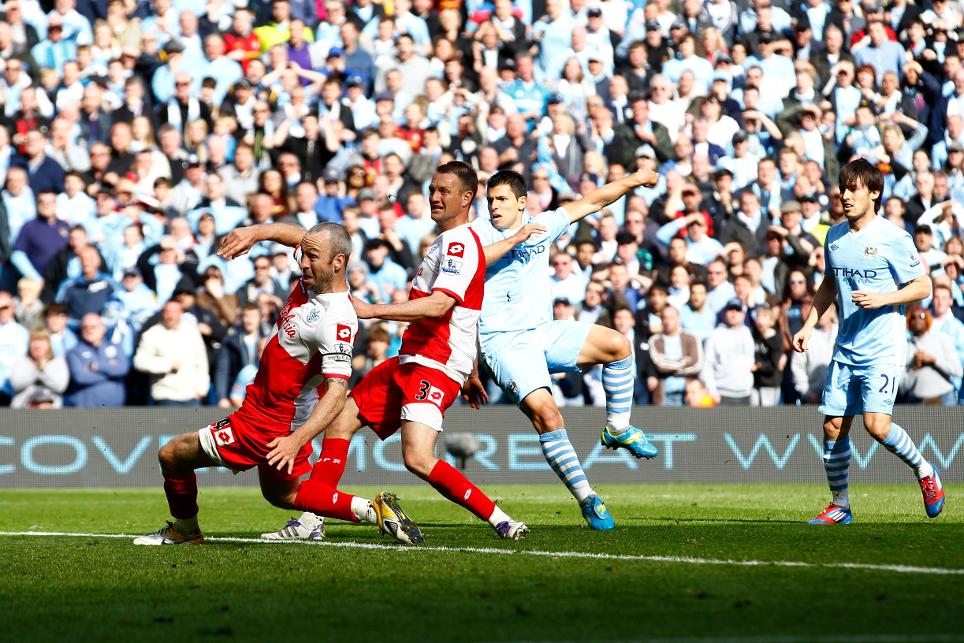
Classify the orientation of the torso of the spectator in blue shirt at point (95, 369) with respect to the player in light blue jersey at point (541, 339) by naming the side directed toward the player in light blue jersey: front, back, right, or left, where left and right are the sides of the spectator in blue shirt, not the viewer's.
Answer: front

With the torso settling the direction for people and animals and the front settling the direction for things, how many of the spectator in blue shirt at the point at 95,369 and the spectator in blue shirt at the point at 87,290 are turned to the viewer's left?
0

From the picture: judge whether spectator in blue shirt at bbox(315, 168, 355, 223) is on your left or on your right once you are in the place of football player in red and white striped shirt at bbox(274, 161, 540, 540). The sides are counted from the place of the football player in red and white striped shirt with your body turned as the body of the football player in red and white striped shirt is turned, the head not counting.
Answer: on your right

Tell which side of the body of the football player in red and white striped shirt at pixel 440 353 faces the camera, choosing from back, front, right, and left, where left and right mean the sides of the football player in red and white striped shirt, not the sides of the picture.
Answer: left

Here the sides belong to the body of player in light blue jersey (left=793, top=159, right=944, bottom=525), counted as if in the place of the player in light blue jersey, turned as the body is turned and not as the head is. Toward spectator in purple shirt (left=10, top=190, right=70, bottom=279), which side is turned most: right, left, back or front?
right

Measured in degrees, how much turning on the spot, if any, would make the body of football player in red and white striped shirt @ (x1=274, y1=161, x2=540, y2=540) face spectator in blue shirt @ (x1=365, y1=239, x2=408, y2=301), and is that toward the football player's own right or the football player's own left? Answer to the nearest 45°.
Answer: approximately 90° to the football player's own right

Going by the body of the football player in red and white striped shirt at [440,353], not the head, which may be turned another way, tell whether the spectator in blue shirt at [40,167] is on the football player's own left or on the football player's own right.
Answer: on the football player's own right
